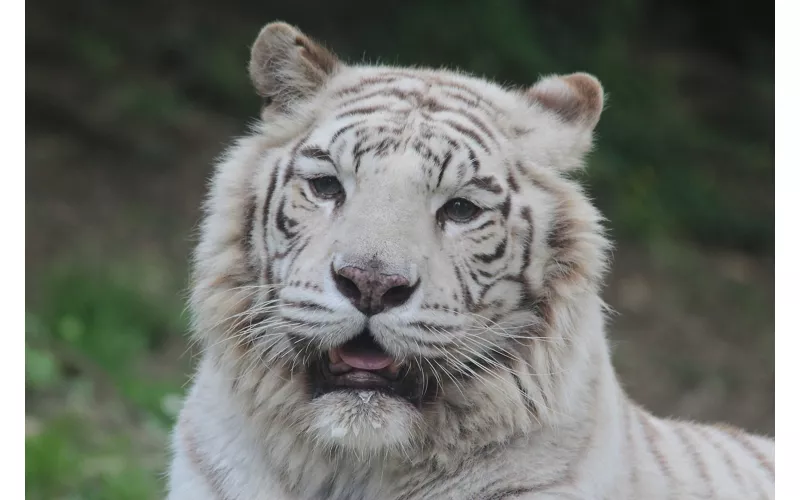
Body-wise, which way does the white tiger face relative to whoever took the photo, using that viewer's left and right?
facing the viewer and to the left of the viewer
